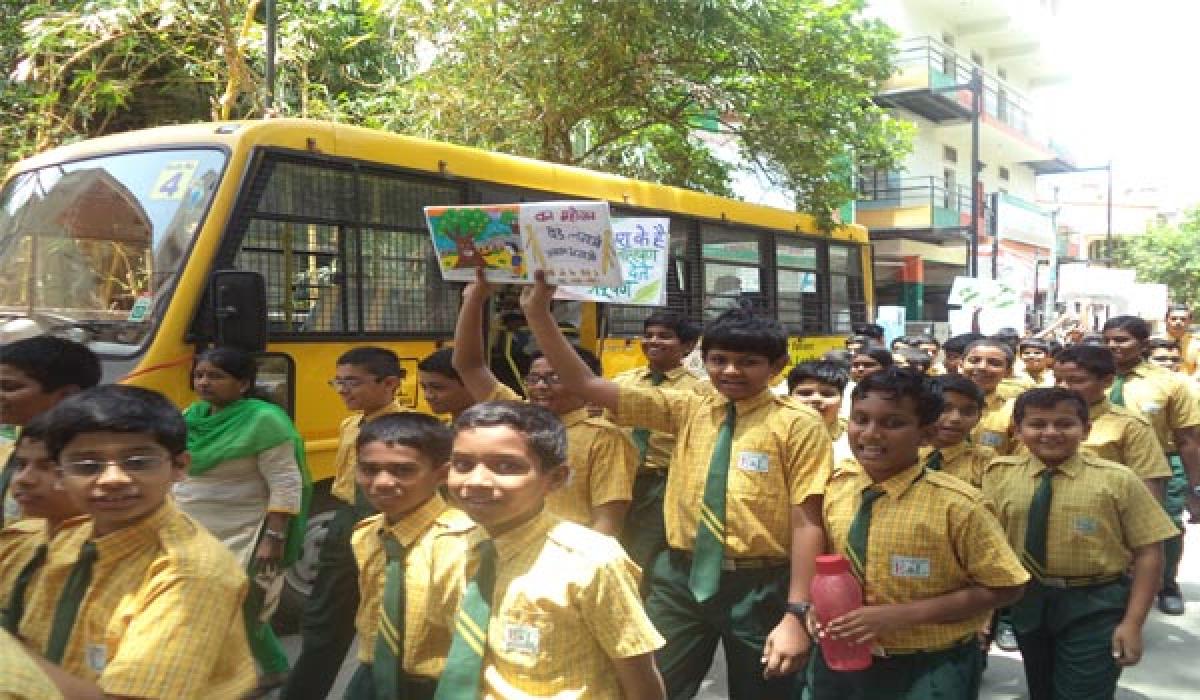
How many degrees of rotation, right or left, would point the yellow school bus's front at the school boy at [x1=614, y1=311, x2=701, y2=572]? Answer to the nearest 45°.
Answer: approximately 90° to its left

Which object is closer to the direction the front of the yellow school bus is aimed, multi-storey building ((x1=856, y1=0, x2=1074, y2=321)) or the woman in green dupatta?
the woman in green dupatta

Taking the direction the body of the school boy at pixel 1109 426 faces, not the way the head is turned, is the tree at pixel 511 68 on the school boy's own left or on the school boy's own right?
on the school boy's own right

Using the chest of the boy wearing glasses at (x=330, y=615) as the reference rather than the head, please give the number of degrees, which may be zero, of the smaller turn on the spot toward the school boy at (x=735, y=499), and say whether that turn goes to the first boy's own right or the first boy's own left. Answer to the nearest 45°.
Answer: approximately 90° to the first boy's own left

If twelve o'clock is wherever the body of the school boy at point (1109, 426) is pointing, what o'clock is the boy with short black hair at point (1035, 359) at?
The boy with short black hair is roughly at 4 o'clock from the school boy.

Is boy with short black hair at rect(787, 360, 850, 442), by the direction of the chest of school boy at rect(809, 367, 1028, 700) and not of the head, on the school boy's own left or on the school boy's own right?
on the school boy's own right

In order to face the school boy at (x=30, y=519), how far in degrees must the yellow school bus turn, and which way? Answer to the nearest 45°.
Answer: approximately 45° to its left

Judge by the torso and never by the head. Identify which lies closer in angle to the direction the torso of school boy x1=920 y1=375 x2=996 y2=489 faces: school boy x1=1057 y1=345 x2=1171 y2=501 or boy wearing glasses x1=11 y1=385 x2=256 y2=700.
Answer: the boy wearing glasses
